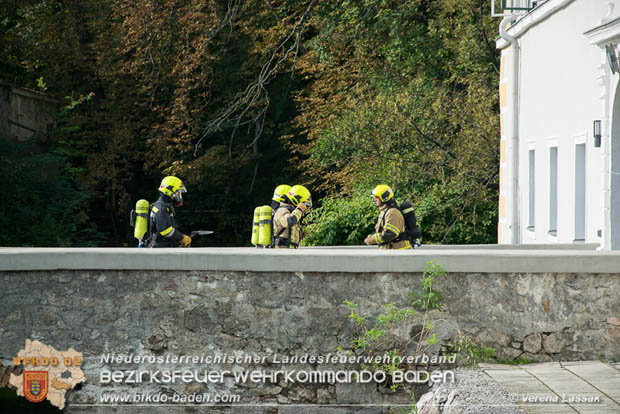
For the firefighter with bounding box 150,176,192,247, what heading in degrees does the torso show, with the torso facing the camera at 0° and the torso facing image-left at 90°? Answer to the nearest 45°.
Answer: approximately 270°

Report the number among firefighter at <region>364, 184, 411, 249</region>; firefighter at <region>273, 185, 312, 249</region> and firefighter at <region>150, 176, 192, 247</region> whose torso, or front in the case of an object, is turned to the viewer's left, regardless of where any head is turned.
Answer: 1

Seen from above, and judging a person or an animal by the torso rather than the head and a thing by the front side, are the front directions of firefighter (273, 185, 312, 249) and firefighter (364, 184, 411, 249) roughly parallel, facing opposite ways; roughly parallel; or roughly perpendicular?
roughly parallel, facing opposite ways

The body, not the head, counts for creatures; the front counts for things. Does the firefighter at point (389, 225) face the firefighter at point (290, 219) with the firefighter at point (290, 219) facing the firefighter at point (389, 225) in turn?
yes

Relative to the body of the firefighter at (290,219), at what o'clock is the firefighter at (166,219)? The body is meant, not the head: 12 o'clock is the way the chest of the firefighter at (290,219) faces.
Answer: the firefighter at (166,219) is roughly at 6 o'clock from the firefighter at (290,219).

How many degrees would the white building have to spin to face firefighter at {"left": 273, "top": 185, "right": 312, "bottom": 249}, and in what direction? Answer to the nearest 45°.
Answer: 0° — it already faces them

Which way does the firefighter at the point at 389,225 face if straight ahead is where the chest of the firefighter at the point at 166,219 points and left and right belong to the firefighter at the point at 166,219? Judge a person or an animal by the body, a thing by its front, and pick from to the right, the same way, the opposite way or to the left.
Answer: the opposite way

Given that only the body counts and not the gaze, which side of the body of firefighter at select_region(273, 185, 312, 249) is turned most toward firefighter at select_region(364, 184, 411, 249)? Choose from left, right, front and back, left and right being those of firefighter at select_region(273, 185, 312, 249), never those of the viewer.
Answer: front

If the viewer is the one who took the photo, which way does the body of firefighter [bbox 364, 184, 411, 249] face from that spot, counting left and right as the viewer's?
facing to the left of the viewer

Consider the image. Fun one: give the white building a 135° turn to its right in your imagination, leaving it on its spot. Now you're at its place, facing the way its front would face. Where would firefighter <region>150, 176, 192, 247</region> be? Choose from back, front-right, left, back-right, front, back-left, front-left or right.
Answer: back-left

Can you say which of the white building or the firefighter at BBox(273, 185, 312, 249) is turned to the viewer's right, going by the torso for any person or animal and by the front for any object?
the firefighter

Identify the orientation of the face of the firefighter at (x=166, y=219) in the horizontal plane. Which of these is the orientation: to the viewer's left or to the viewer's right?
to the viewer's right

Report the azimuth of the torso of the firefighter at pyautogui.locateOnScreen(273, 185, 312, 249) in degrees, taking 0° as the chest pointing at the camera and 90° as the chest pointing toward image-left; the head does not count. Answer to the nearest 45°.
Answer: approximately 270°
